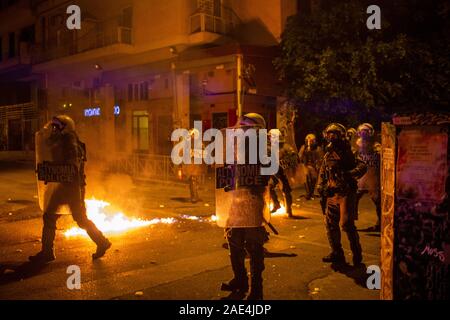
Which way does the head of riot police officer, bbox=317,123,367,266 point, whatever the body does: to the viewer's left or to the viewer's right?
to the viewer's left

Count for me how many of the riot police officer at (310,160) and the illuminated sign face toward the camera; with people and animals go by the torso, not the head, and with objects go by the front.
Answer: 2

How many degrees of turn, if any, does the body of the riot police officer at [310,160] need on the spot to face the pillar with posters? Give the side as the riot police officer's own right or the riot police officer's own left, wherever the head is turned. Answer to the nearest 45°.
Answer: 0° — they already face it

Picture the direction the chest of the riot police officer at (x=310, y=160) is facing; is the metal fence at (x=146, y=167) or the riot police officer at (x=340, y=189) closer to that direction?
the riot police officer

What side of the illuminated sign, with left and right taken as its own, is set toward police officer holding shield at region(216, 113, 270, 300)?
front

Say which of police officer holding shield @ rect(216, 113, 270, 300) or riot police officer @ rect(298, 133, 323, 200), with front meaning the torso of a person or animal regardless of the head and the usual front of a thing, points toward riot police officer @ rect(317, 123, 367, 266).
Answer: riot police officer @ rect(298, 133, 323, 200)

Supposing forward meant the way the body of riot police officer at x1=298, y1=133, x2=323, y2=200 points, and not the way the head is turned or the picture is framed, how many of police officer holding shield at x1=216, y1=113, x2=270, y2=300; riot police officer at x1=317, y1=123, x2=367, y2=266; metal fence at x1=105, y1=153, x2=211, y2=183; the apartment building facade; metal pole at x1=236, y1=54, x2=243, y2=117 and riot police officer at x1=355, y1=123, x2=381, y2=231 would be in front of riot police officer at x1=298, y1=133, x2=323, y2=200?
3

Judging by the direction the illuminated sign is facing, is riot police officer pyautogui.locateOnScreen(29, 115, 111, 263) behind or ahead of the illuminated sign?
ahead

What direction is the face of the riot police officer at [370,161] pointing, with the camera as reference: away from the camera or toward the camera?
toward the camera

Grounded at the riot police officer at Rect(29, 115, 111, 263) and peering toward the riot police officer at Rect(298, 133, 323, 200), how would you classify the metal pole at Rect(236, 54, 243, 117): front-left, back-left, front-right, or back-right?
front-left

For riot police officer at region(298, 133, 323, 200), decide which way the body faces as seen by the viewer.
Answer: toward the camera

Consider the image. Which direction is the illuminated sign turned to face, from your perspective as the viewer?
facing the viewer

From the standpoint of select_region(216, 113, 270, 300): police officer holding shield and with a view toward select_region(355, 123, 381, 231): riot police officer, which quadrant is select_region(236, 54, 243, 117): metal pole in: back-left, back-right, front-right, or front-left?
front-left

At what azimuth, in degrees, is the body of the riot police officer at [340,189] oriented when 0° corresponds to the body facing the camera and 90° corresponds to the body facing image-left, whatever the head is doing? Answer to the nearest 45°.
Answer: approximately 45°

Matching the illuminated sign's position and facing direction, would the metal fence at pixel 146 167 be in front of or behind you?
in front
